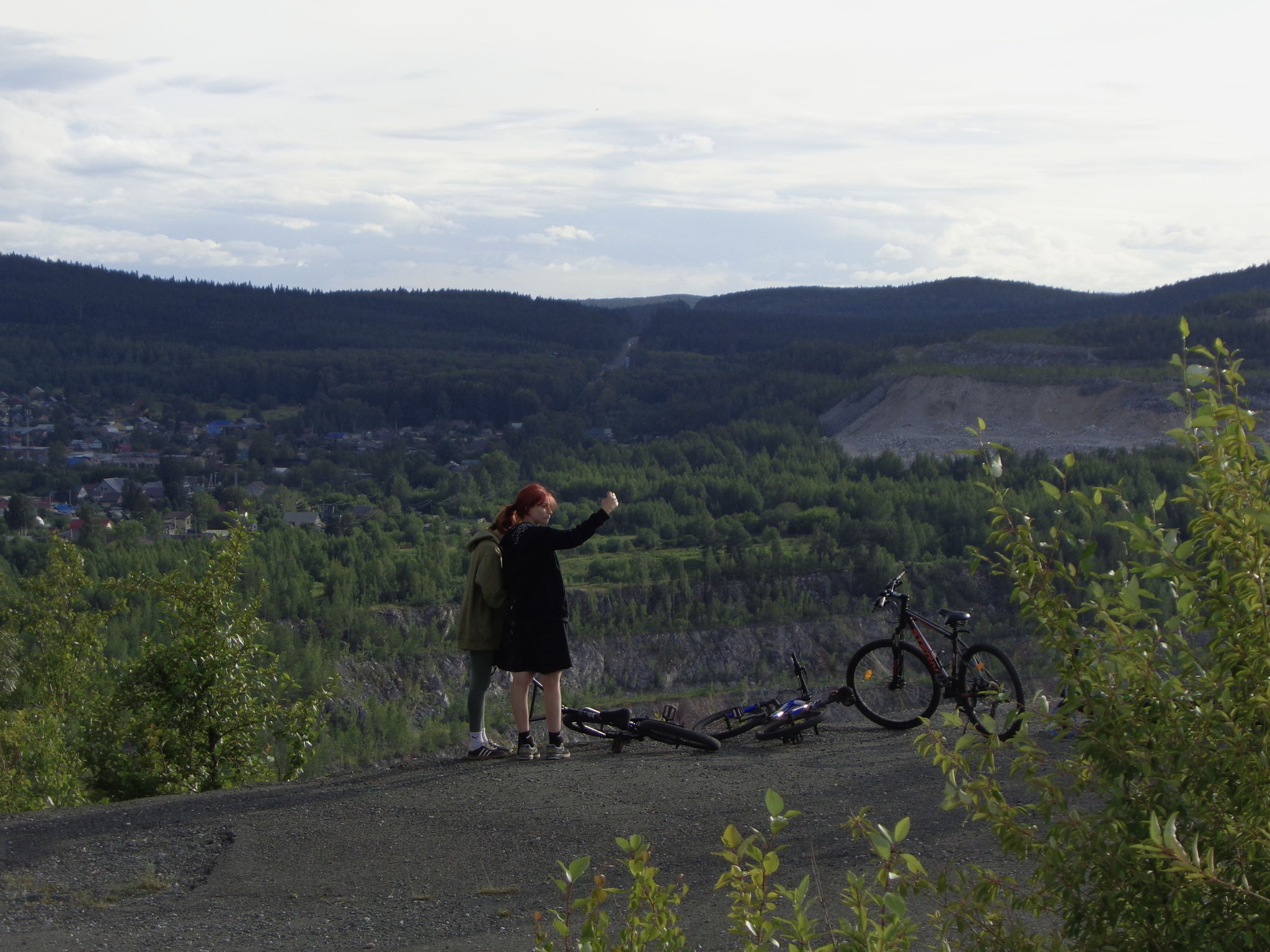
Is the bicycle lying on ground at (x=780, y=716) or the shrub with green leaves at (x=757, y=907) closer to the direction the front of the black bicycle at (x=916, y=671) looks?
the bicycle lying on ground

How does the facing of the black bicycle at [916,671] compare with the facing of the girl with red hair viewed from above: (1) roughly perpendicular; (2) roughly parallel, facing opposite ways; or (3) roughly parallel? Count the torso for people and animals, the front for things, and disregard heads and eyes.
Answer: roughly perpendicular

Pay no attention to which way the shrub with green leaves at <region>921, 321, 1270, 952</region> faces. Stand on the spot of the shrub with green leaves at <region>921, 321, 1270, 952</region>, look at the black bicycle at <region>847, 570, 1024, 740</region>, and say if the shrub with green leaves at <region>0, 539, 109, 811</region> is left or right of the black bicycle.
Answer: left

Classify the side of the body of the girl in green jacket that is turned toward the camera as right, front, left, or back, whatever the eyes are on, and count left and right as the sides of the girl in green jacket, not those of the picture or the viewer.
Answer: right

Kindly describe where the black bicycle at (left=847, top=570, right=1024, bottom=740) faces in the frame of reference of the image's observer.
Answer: facing away from the viewer and to the left of the viewer

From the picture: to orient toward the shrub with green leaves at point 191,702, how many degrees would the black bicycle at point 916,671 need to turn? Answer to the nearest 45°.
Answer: approximately 45° to its left

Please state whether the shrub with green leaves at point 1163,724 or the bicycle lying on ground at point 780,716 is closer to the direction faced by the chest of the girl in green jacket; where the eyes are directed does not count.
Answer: the bicycle lying on ground

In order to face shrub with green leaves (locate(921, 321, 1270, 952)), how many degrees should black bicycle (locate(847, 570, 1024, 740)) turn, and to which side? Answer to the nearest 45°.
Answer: approximately 135° to its left
